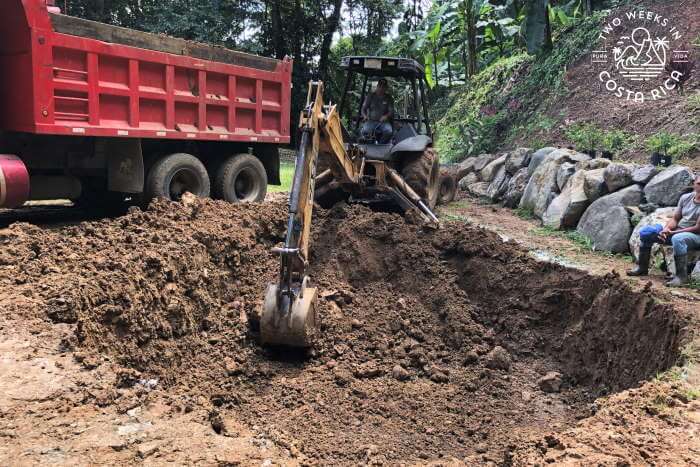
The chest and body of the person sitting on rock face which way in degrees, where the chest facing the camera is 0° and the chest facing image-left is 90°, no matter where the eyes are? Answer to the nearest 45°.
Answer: approximately 45°

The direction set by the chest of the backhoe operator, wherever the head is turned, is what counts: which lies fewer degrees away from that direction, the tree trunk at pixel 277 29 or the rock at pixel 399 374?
the rock

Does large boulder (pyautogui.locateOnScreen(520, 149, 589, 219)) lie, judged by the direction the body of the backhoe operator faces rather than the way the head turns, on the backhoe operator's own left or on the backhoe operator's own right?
on the backhoe operator's own left

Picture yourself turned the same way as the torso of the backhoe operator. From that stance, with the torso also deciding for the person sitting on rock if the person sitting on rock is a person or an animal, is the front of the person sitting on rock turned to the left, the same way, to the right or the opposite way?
to the right

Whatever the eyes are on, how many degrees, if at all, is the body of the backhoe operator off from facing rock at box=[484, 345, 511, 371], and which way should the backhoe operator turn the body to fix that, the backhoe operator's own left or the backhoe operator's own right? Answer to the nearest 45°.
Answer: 0° — they already face it

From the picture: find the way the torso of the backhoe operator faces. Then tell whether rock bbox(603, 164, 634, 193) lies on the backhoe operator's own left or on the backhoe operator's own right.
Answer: on the backhoe operator's own left

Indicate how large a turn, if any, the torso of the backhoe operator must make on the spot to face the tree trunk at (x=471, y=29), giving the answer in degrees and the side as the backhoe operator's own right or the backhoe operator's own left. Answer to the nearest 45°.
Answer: approximately 180°

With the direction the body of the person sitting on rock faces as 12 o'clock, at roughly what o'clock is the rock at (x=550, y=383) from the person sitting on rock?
The rock is roughly at 11 o'clock from the person sitting on rock.
